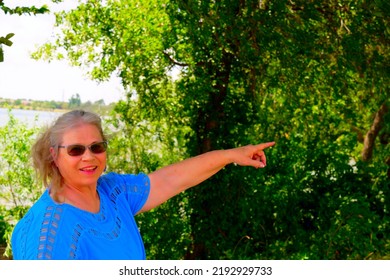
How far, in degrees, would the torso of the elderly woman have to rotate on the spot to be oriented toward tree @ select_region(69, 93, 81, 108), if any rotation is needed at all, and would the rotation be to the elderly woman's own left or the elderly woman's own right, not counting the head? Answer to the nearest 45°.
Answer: approximately 135° to the elderly woman's own left

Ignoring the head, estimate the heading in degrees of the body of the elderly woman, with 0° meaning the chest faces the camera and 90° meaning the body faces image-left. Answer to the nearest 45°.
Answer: approximately 315°
